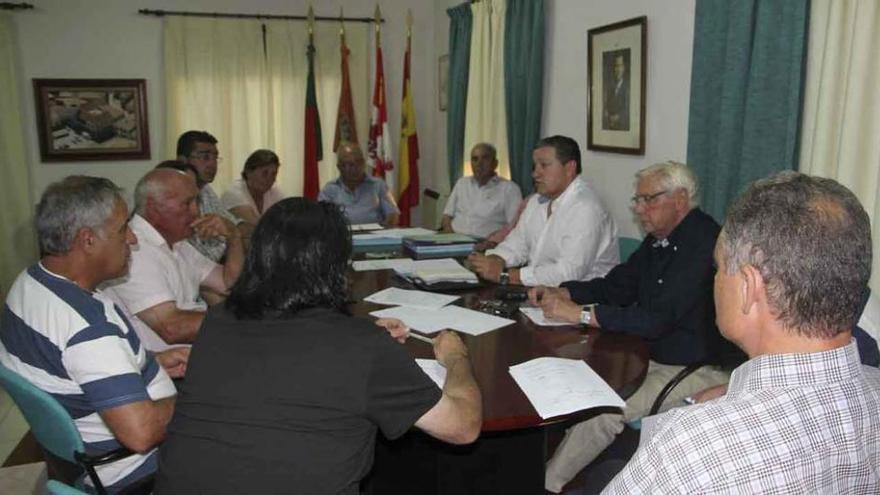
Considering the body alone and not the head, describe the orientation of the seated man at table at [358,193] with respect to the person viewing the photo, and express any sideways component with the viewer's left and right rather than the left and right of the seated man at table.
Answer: facing the viewer

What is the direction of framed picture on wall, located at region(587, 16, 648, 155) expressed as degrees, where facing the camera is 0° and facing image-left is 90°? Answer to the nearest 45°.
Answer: approximately 45°

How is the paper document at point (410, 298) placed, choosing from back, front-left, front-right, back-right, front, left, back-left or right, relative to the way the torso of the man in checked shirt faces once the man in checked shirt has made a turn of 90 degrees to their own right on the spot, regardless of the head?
left

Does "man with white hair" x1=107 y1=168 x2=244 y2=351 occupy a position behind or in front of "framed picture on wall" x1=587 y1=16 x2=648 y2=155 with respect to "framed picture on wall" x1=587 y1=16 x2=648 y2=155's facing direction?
in front

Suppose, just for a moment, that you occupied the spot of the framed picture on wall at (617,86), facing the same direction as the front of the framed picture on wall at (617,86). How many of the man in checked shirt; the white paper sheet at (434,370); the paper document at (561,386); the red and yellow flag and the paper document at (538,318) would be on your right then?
1

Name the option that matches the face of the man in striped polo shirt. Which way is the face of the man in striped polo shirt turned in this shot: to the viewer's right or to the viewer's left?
to the viewer's right

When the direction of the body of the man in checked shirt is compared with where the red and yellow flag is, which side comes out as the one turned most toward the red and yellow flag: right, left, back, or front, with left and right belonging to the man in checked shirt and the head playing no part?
front

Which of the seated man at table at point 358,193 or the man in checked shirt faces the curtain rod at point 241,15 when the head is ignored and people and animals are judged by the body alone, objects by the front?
the man in checked shirt

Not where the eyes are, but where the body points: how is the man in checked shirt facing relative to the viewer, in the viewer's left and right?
facing away from the viewer and to the left of the viewer

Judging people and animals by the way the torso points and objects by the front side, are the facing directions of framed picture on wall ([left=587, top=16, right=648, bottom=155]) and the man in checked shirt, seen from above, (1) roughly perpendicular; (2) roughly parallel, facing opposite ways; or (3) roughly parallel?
roughly perpendicular

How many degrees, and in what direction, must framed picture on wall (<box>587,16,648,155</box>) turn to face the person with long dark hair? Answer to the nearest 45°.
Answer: approximately 45° to its left

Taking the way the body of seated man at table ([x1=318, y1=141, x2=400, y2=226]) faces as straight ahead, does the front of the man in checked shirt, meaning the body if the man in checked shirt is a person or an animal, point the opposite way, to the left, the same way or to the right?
the opposite way

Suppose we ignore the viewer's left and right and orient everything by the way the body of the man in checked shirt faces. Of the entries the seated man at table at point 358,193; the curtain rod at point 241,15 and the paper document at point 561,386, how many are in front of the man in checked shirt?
3

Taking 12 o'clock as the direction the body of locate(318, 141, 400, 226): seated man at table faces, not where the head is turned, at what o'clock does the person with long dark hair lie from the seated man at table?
The person with long dark hair is roughly at 12 o'clock from the seated man at table.

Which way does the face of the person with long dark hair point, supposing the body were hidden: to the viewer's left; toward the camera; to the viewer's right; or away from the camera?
away from the camera

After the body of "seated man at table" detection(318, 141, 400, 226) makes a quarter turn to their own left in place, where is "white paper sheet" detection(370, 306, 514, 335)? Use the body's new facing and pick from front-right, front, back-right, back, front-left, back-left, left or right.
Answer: right

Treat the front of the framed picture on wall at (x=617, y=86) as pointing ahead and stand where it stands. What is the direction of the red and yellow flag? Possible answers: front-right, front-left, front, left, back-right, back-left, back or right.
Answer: right

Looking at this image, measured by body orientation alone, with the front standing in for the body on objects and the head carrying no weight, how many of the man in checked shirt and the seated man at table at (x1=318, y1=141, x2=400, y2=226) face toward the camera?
1
